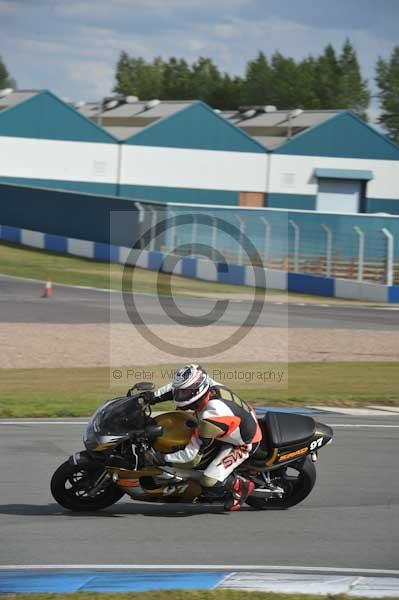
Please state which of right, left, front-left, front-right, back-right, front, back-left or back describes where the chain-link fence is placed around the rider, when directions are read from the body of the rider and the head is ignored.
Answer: right

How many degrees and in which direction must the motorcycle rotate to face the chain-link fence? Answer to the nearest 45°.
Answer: approximately 90° to its right

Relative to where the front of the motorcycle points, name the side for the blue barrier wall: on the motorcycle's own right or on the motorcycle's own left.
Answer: on the motorcycle's own right

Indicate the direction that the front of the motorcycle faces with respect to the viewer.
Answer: facing to the left of the viewer

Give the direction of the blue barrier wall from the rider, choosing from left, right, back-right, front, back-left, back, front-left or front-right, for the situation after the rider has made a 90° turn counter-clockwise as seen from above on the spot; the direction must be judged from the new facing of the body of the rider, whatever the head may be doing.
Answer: back

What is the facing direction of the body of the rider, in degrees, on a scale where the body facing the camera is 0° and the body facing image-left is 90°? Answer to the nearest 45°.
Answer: approximately 90°
